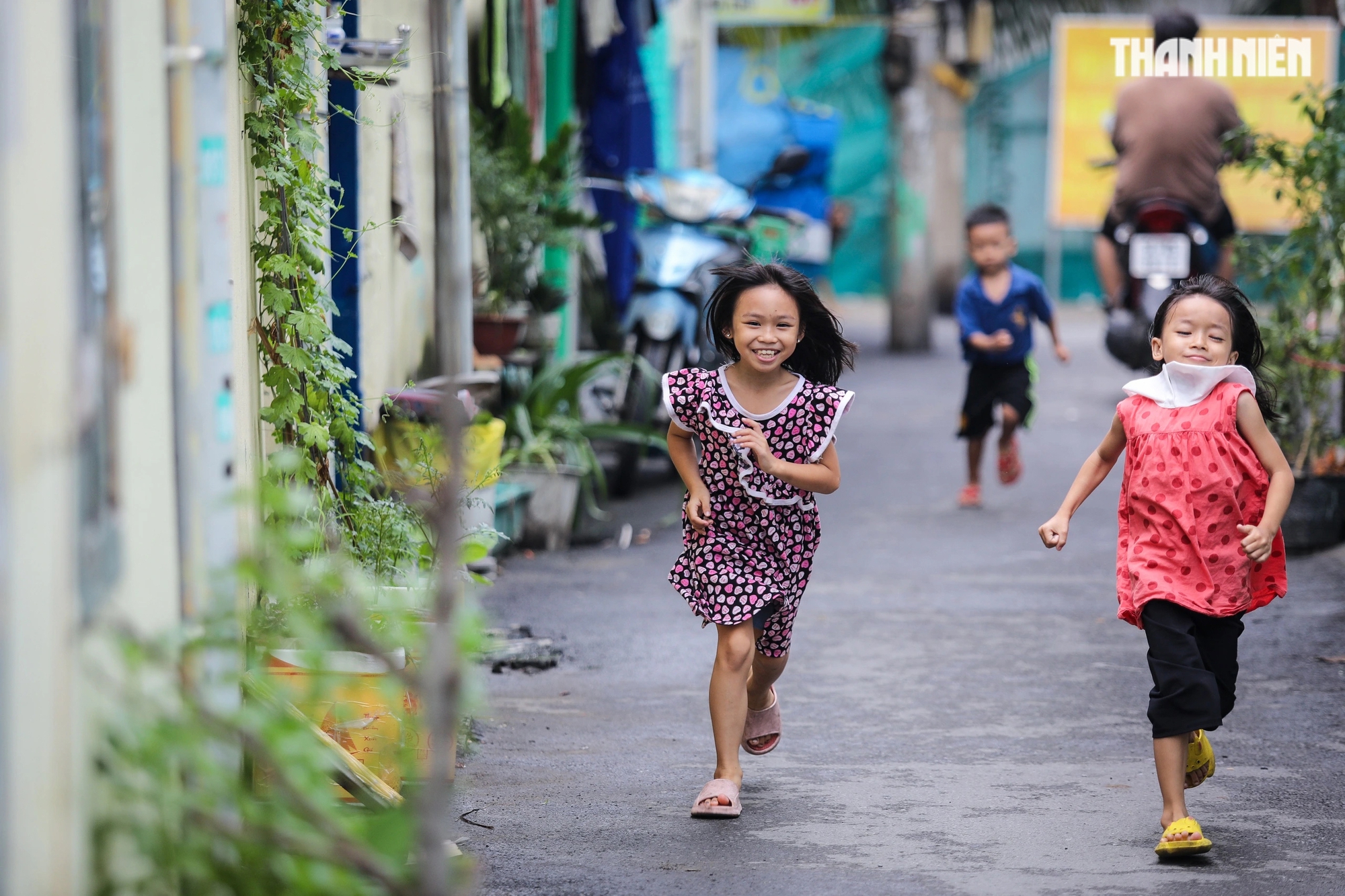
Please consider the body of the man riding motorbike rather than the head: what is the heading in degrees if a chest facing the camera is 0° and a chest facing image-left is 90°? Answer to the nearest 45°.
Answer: approximately 180°

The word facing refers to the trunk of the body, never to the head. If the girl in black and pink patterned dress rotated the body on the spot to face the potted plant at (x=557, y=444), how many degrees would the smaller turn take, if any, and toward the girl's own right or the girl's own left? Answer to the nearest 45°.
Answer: approximately 180°

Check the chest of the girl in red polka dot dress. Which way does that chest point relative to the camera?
toward the camera

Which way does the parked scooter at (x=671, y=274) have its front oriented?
toward the camera

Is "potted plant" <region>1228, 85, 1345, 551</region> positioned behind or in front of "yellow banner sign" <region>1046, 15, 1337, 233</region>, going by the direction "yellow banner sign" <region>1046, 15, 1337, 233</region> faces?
in front

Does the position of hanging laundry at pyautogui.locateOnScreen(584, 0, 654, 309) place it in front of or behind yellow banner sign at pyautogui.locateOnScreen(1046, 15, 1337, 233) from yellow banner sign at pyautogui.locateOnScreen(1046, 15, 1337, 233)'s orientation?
in front

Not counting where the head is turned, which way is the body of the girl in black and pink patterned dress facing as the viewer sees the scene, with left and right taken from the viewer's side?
facing the viewer

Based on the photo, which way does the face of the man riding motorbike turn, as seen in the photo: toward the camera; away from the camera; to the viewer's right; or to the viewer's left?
away from the camera

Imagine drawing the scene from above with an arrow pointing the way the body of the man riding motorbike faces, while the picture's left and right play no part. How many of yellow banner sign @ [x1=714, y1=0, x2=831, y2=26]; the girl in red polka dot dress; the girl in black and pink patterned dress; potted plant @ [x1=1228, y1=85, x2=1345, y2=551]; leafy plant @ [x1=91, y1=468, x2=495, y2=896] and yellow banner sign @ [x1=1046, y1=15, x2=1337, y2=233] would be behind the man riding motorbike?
4

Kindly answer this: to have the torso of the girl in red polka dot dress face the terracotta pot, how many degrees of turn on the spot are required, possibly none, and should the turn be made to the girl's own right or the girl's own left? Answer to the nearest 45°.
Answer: approximately 135° to the girl's own right

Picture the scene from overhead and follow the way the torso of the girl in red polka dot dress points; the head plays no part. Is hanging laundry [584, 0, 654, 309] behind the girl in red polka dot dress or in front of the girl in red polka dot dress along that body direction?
behind

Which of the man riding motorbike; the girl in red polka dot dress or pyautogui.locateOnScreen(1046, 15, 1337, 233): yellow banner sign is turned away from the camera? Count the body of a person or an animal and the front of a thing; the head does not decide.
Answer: the man riding motorbike

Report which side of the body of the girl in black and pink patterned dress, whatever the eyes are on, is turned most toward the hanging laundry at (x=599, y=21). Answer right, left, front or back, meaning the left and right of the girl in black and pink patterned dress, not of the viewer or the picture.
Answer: back

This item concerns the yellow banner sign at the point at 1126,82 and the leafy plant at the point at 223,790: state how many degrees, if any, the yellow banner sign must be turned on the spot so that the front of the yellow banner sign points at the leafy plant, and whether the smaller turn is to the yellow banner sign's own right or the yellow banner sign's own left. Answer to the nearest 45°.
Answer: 0° — it already faces it
